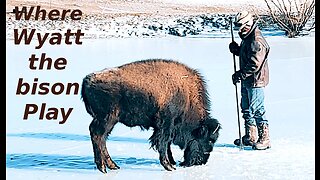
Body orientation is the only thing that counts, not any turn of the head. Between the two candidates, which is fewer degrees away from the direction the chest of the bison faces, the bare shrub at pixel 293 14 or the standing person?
the standing person

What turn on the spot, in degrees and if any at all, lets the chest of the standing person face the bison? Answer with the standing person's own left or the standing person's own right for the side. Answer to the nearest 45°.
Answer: approximately 45° to the standing person's own left

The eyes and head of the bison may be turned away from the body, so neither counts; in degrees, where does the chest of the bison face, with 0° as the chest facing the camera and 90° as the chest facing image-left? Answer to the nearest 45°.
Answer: approximately 270°

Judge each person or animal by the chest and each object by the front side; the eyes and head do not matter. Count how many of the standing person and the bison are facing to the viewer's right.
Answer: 1

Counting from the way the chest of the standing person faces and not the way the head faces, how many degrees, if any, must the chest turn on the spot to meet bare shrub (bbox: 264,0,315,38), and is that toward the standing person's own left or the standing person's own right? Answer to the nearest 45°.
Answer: approximately 90° to the standing person's own right

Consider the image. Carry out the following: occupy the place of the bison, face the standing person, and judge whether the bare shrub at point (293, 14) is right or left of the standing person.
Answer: left

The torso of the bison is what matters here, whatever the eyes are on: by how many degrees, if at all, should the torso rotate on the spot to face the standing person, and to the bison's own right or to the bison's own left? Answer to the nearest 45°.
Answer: approximately 45° to the bison's own left

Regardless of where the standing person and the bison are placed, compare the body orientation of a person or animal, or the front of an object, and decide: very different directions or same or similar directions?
very different directions

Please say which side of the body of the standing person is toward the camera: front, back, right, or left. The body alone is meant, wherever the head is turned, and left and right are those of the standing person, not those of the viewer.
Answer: left

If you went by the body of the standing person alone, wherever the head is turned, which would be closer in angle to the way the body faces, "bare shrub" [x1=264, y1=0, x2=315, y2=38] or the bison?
the bison
